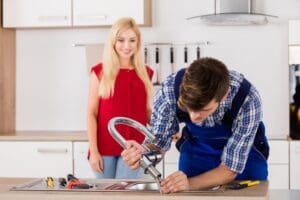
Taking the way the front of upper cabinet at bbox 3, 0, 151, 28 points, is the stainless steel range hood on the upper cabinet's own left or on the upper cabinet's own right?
on the upper cabinet's own left

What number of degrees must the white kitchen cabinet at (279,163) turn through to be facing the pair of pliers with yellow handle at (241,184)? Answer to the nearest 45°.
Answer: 0° — it already faces it

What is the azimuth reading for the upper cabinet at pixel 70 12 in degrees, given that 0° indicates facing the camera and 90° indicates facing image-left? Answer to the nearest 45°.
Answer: approximately 0°

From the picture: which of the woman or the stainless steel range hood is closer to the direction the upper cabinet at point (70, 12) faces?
the woman

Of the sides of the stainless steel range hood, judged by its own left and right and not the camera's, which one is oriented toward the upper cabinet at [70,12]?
right

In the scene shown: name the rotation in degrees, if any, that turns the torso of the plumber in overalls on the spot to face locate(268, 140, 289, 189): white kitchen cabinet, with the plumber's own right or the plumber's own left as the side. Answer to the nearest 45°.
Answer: approximately 135° to the plumber's own right

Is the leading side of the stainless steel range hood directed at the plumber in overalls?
yes

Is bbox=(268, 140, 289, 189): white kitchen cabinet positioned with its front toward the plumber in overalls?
yes

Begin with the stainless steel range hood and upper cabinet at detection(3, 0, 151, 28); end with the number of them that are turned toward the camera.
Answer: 2

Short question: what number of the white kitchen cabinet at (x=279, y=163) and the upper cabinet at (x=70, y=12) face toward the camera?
2
